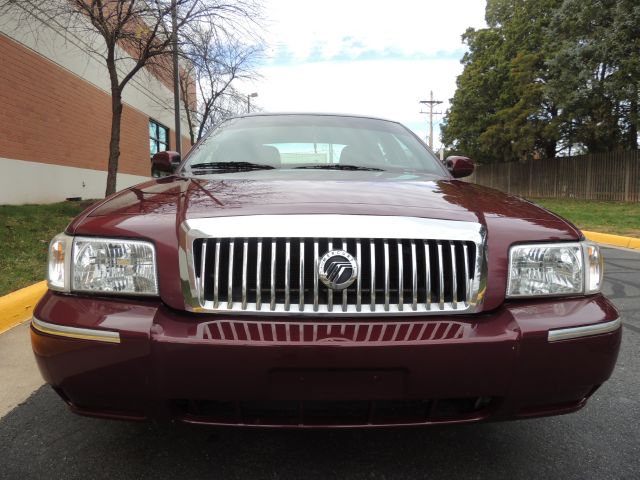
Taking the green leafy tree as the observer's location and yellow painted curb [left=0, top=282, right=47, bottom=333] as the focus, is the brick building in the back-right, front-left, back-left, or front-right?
front-right

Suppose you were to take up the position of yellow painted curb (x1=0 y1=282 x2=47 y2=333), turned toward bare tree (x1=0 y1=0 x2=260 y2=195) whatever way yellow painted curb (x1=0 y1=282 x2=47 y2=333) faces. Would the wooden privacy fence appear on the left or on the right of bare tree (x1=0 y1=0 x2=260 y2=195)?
right

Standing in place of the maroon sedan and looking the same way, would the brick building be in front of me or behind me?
behind

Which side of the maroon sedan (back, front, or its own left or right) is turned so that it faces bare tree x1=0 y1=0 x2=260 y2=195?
back

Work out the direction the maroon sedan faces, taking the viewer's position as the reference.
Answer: facing the viewer

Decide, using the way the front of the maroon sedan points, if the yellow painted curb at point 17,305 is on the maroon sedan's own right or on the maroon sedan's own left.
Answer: on the maroon sedan's own right

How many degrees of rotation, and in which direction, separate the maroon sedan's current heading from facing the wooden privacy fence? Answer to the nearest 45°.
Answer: approximately 135° to its left

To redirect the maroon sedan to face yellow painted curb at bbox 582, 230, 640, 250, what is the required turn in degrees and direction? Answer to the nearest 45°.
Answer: approximately 135° to its left

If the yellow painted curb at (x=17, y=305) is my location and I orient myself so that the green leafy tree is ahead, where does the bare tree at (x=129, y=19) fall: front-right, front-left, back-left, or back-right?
front-left

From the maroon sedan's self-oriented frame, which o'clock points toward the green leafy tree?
The green leafy tree is roughly at 7 o'clock from the maroon sedan.
